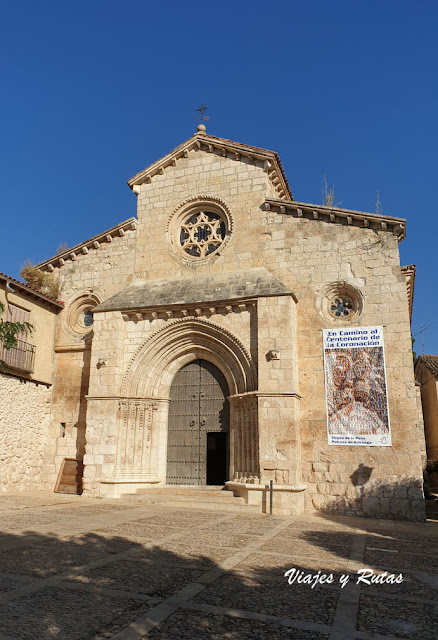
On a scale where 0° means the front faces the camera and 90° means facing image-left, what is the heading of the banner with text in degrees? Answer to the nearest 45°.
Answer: approximately 0°

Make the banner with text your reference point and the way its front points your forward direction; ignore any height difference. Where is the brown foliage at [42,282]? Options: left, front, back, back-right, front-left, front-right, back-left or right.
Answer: right

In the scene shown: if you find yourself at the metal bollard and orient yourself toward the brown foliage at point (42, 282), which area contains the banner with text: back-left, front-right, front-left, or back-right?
back-right
